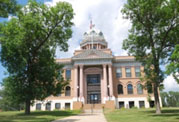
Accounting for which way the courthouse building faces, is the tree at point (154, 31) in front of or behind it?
in front

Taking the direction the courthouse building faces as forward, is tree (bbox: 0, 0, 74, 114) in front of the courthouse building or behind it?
in front

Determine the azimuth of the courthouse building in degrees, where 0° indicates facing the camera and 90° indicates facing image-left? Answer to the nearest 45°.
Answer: approximately 0°
